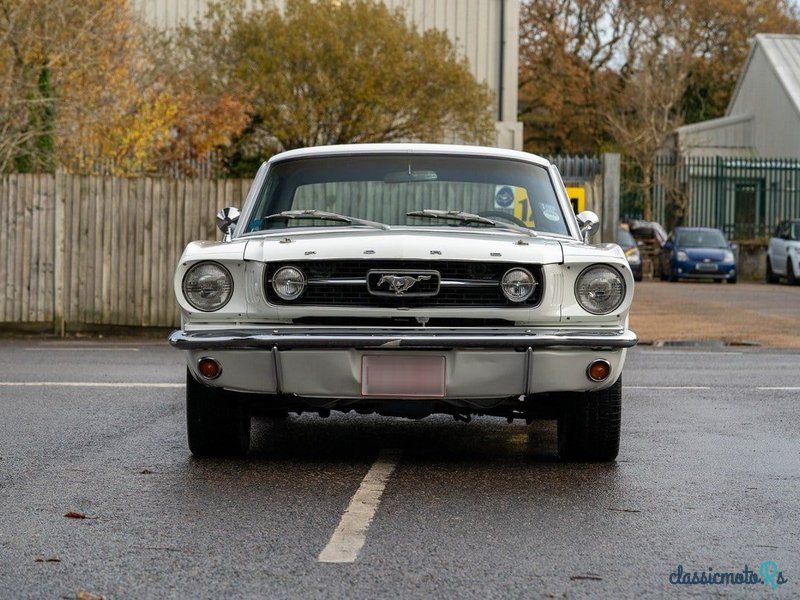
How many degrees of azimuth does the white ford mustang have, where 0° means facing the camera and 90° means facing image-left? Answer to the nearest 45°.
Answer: approximately 0°

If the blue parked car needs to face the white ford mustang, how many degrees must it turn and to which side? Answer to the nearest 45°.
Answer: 0° — it already faces it

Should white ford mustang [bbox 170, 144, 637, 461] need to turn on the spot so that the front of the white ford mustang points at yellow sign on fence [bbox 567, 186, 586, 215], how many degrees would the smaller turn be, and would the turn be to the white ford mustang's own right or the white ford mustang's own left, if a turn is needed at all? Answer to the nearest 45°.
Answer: approximately 180°

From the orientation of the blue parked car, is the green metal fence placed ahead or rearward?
rearward

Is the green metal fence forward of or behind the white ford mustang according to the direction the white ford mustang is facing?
behind

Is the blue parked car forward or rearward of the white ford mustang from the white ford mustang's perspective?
rearward

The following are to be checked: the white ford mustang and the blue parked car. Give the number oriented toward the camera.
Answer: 2

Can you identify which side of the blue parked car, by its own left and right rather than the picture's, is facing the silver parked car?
left

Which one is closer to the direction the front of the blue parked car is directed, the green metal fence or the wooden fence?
the wooden fence

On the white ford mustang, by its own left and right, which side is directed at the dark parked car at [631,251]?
back
